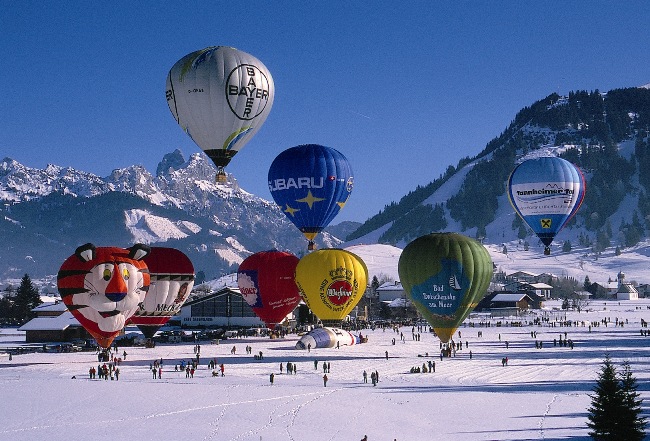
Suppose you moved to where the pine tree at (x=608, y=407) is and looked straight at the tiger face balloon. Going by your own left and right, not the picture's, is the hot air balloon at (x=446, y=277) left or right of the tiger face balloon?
right

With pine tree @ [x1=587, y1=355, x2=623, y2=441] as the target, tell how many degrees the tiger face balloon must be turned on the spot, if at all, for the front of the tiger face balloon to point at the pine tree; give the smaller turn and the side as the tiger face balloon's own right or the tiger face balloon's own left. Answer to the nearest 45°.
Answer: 0° — it already faces it

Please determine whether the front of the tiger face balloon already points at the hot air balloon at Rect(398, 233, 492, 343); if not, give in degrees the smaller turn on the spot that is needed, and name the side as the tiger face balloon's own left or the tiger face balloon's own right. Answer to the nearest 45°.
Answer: approximately 45° to the tiger face balloon's own left

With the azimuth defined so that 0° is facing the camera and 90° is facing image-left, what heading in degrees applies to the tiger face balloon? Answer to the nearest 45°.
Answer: approximately 315°
